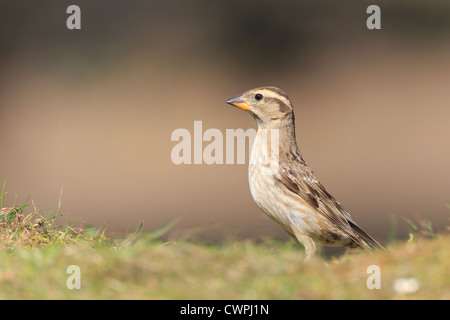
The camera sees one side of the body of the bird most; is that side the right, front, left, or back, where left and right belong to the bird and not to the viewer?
left
